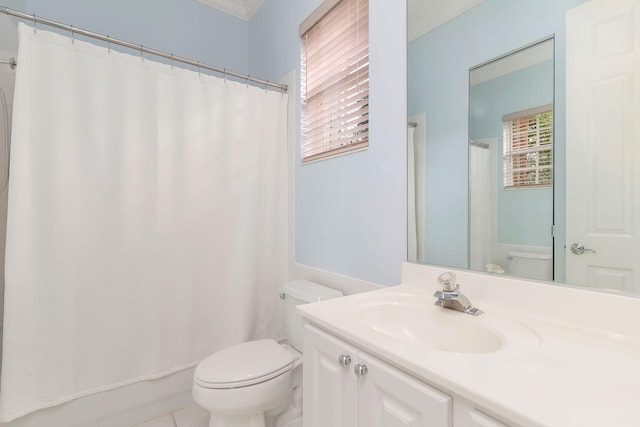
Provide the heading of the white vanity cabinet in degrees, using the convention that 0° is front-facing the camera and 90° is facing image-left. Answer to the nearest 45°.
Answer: approximately 45°

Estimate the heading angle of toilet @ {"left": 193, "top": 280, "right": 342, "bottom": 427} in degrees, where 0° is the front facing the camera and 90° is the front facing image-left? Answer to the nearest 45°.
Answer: approximately 45°

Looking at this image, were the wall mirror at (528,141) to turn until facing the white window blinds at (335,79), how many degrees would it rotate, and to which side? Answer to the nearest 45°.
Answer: approximately 45° to its right

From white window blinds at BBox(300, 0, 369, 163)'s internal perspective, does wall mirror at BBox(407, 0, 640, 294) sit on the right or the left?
on its left
